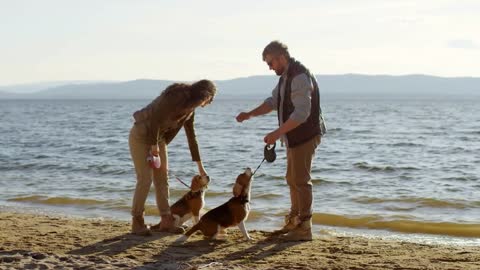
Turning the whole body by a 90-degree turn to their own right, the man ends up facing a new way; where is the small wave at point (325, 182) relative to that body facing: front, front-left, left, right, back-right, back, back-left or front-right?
front

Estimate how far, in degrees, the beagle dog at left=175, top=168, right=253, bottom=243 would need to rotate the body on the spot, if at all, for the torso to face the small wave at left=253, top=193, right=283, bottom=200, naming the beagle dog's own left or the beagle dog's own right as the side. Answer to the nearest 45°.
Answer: approximately 90° to the beagle dog's own left

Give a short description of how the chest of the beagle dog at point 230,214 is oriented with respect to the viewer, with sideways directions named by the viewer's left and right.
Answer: facing to the right of the viewer

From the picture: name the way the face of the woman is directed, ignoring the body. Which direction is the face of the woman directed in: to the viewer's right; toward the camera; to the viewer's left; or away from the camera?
to the viewer's right

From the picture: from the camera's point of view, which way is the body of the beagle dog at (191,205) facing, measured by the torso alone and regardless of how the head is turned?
to the viewer's right

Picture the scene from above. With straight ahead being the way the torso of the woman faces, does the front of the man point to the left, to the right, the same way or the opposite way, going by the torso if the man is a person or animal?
the opposite way

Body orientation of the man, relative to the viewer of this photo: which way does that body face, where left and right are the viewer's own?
facing to the left of the viewer

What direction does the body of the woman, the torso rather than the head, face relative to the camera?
to the viewer's right

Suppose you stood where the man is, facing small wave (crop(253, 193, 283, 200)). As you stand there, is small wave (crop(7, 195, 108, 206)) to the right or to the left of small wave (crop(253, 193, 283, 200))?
left

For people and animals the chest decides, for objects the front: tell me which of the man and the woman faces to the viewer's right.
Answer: the woman

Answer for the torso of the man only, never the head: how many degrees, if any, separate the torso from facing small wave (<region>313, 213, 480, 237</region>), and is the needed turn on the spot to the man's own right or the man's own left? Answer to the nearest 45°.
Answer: approximately 135° to the man's own right

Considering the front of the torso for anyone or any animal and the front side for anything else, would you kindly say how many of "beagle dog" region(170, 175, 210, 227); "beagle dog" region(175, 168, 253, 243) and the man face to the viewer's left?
1

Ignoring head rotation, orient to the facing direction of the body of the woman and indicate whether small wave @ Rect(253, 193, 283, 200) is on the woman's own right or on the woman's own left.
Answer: on the woman's own left
